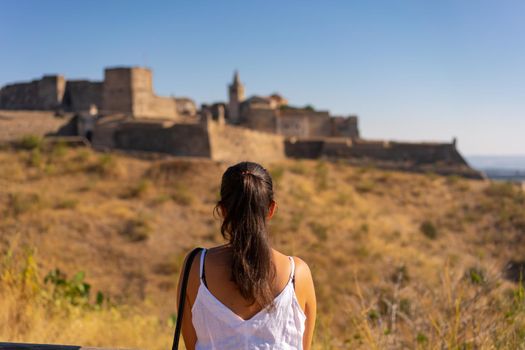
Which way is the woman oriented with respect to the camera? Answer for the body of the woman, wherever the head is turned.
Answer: away from the camera

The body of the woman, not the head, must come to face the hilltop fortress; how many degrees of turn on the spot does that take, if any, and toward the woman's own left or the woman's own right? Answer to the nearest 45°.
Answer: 0° — they already face it

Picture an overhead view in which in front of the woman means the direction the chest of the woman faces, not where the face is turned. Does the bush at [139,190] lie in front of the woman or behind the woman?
in front

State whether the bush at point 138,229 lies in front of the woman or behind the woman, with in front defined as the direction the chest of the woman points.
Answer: in front

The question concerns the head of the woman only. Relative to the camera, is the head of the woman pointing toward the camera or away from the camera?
away from the camera

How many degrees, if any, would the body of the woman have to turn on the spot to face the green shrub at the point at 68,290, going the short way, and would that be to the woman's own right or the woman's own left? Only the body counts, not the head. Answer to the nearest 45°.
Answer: approximately 45° to the woman's own left
